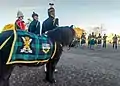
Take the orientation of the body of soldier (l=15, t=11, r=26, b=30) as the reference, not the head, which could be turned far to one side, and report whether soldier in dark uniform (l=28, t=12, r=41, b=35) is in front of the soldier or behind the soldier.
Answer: in front

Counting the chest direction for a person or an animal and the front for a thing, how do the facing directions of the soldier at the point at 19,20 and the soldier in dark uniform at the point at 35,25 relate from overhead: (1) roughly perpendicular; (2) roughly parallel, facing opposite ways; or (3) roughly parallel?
roughly parallel

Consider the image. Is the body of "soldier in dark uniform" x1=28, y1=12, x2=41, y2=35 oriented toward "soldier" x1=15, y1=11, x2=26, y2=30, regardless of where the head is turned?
no

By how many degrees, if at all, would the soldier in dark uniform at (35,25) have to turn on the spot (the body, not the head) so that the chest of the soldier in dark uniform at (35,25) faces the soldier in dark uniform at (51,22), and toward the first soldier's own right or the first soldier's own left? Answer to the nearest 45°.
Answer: approximately 45° to the first soldier's own left

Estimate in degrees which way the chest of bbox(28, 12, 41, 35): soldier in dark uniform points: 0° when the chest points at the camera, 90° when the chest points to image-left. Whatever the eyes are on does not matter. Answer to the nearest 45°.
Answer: approximately 315°

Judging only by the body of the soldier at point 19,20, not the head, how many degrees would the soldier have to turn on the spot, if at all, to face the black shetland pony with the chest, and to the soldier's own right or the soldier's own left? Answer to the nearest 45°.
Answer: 0° — they already face it

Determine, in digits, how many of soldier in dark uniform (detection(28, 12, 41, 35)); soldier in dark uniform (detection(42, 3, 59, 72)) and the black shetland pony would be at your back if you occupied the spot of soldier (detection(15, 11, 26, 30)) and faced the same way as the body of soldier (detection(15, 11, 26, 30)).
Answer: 0

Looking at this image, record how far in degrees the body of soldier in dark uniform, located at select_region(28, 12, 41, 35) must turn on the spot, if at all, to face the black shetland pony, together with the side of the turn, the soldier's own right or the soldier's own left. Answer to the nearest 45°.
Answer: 0° — they already face it

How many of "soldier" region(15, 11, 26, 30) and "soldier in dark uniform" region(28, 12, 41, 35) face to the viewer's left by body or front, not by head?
0
